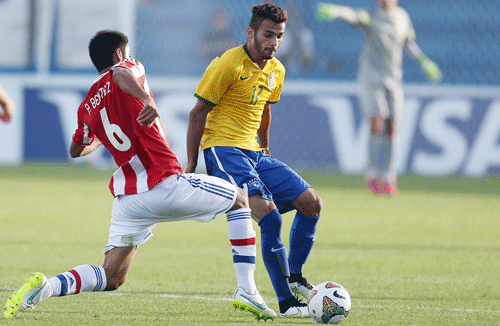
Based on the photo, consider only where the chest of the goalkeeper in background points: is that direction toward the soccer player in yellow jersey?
yes

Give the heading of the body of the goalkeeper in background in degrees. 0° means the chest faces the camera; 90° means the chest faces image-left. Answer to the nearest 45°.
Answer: approximately 0°

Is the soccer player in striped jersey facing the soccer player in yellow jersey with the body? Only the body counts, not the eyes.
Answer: yes

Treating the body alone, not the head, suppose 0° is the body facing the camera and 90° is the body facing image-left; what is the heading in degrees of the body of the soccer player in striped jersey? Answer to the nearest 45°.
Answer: approximately 225°

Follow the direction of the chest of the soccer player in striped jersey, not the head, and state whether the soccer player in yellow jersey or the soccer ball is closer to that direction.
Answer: the soccer player in yellow jersey

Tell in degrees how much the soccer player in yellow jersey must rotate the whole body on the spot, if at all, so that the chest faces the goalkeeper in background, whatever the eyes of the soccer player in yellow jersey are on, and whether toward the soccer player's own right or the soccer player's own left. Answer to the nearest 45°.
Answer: approximately 135° to the soccer player's own left

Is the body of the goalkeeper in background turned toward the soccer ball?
yes

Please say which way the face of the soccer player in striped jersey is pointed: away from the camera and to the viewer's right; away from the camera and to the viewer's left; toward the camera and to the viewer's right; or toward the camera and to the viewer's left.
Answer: away from the camera and to the viewer's right

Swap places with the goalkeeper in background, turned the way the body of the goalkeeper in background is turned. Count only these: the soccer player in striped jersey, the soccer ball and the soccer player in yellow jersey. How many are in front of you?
3

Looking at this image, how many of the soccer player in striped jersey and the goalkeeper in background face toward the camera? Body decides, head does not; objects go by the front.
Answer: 1
